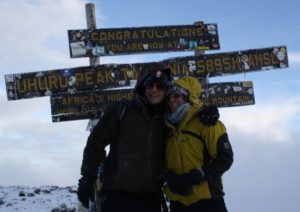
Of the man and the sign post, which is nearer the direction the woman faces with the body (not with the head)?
the man

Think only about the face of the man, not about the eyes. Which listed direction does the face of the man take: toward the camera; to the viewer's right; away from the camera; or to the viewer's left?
toward the camera

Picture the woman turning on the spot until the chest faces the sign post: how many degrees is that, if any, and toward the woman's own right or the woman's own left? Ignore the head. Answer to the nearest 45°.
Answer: approximately 135° to the woman's own right

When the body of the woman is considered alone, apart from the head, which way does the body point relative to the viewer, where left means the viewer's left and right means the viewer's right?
facing the viewer and to the left of the viewer
